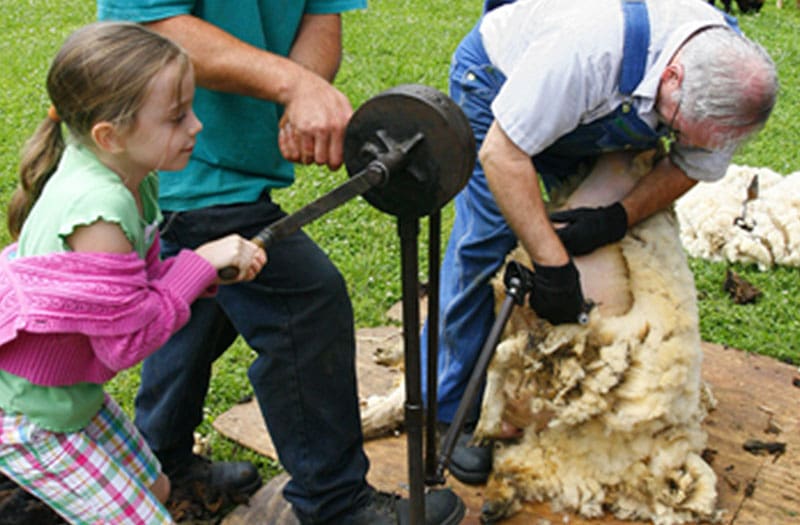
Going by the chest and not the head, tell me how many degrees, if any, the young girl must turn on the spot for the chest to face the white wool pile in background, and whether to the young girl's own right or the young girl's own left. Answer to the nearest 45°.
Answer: approximately 45° to the young girl's own left

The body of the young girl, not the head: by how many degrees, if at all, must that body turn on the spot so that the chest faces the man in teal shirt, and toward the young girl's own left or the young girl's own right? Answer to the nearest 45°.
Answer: approximately 45° to the young girl's own left

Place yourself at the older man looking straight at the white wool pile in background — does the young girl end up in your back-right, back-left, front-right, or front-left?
back-left

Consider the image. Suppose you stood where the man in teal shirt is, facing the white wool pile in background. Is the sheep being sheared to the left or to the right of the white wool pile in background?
right

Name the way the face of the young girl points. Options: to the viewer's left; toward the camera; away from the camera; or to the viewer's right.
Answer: to the viewer's right

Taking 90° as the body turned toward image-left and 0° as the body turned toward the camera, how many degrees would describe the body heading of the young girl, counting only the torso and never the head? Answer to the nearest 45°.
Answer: approximately 270°

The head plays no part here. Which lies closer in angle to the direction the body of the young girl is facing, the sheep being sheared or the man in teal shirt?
the sheep being sheared
